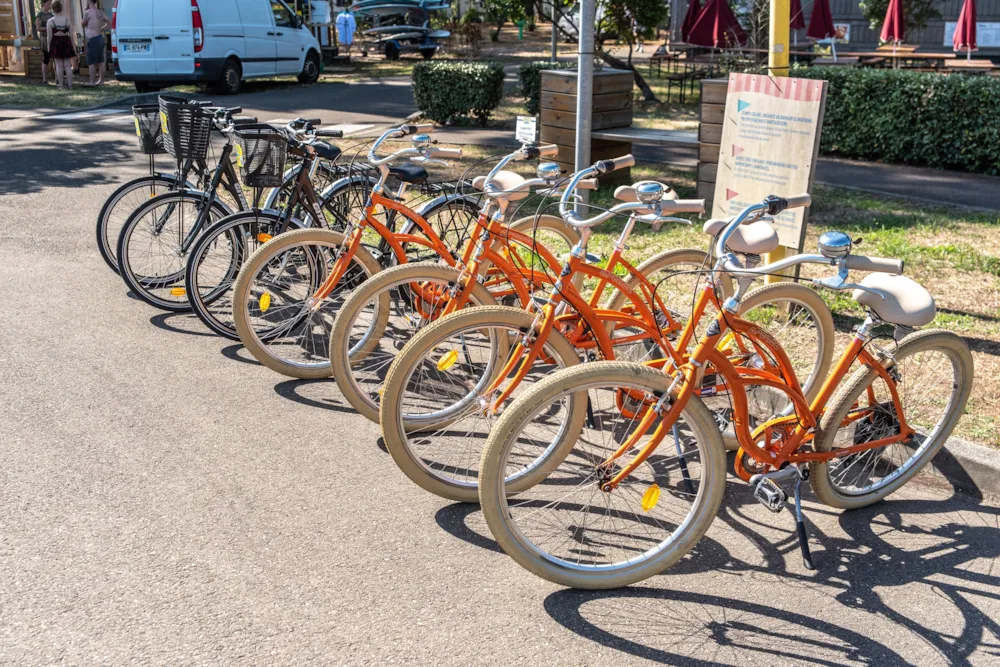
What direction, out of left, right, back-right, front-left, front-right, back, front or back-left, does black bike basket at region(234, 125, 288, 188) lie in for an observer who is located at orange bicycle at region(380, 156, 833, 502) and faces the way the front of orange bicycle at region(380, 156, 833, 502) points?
right

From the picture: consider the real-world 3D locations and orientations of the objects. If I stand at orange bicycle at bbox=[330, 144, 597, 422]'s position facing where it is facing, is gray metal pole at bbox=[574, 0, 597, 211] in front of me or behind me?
behind

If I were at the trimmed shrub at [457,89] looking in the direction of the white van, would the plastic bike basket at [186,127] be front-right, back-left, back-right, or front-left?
back-left

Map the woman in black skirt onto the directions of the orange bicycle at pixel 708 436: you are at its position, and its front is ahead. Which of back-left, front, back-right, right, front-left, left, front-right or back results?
right

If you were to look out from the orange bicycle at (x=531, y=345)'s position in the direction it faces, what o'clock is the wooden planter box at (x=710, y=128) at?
The wooden planter box is roughly at 5 o'clock from the orange bicycle.

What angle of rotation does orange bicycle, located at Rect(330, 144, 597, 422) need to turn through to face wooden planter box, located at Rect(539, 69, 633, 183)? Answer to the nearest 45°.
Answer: approximately 135° to its right

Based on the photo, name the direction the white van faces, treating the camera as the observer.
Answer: facing away from the viewer and to the right of the viewer

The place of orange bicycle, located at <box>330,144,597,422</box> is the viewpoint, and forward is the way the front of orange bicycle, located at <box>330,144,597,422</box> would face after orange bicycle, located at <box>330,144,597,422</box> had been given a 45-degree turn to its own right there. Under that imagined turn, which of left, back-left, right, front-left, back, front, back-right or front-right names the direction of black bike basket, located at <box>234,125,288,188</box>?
front-right

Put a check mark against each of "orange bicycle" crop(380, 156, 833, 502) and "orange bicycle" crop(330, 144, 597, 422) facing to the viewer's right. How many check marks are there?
0

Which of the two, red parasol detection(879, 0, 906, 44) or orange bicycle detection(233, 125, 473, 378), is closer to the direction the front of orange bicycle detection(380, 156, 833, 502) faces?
the orange bicycle

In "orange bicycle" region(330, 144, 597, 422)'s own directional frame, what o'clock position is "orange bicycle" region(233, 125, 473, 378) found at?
"orange bicycle" region(233, 125, 473, 378) is roughly at 3 o'clock from "orange bicycle" region(330, 144, 597, 422).

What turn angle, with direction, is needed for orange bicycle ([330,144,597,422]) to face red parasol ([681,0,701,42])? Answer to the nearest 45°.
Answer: approximately 135° to its right

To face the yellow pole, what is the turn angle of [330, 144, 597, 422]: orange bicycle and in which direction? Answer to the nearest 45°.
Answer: approximately 180°

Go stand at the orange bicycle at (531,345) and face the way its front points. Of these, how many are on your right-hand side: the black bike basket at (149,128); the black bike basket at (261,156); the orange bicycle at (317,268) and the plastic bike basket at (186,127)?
4

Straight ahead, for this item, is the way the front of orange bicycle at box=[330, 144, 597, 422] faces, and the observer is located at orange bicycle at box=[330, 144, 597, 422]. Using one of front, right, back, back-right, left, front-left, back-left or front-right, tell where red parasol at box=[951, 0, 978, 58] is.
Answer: back

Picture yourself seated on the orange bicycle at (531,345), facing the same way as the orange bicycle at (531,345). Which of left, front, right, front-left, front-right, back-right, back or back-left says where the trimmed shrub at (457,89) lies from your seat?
back-right

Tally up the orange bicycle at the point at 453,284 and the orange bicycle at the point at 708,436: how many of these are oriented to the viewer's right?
0

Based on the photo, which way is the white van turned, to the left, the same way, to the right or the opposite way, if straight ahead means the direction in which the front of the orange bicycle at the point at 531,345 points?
the opposite way

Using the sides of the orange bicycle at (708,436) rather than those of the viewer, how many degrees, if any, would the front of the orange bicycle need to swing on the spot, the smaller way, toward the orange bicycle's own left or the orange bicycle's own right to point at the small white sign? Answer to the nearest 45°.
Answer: approximately 90° to the orange bicycle's own right
